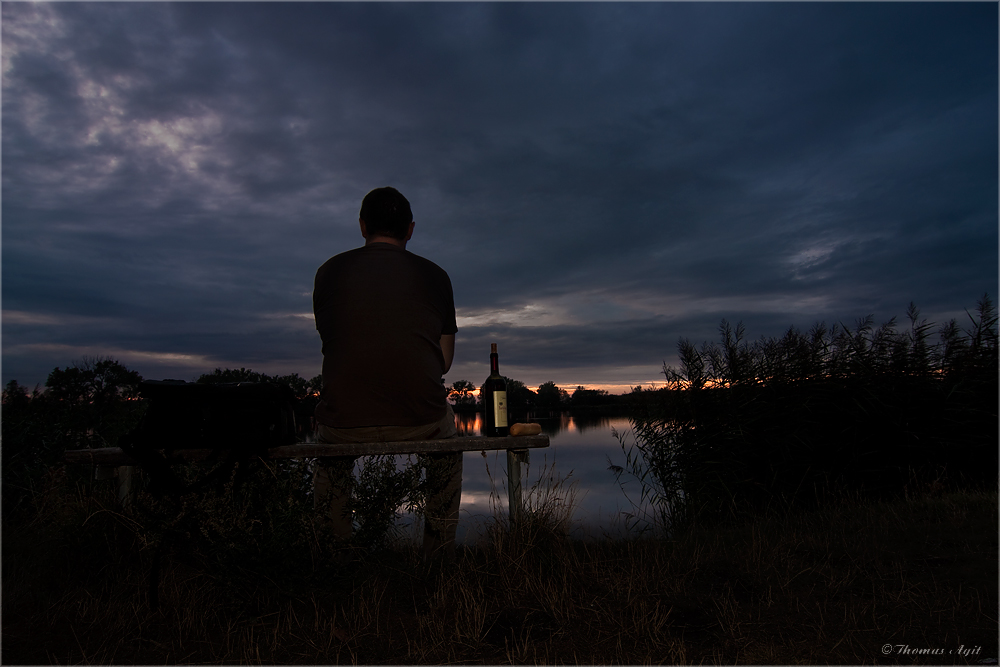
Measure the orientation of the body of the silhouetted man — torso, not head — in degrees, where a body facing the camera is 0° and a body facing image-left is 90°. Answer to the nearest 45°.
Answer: approximately 180°

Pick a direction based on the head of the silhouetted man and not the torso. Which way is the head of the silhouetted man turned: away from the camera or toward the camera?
away from the camera

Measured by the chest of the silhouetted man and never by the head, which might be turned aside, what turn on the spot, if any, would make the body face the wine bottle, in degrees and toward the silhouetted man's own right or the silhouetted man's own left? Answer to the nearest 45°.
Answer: approximately 45° to the silhouetted man's own right
